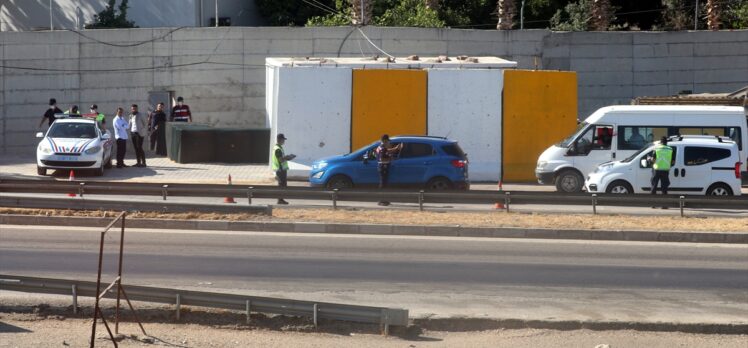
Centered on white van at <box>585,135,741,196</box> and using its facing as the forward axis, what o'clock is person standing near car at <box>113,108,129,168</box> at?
The person standing near car is roughly at 12 o'clock from the white van.

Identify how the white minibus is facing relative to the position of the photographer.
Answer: facing to the left of the viewer

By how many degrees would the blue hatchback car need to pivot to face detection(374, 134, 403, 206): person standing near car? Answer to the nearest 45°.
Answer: approximately 45° to its left

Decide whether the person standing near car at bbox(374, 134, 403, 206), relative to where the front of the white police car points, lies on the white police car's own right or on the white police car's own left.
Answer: on the white police car's own left

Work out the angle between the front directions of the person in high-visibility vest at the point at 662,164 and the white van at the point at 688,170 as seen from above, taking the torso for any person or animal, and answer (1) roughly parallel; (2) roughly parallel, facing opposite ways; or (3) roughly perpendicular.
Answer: roughly perpendicular

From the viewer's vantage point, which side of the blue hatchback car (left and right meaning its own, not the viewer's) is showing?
left

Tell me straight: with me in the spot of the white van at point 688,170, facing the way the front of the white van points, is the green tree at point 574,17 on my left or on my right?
on my right

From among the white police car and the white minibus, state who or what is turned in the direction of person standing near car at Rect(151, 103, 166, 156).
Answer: the white minibus

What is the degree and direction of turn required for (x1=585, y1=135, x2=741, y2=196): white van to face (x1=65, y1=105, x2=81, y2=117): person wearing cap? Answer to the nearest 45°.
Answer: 0° — it already faces them

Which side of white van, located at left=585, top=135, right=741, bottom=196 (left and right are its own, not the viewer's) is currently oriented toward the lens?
left

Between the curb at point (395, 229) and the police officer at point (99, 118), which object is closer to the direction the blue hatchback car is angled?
the police officer

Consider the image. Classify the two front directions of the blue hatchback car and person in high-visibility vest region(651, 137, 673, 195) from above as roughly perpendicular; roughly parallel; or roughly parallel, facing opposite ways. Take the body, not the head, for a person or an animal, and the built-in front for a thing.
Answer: roughly perpendicular
